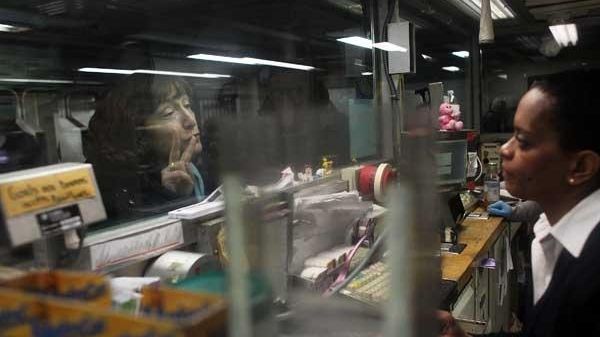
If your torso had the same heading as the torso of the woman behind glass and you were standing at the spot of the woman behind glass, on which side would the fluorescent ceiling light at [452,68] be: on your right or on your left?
on your left

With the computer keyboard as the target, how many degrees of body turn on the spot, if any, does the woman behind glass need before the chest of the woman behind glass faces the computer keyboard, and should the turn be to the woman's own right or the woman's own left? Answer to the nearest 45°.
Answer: approximately 45° to the woman's own right

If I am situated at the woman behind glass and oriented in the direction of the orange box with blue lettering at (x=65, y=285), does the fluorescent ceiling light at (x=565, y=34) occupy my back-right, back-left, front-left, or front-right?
back-left

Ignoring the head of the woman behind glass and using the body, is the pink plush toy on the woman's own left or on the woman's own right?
on the woman's own left

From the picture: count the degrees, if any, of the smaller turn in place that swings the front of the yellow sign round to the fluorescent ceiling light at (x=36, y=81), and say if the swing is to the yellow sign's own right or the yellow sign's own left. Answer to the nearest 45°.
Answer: approximately 180°

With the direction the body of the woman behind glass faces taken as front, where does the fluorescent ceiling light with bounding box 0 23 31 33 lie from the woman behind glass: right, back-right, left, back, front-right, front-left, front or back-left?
back

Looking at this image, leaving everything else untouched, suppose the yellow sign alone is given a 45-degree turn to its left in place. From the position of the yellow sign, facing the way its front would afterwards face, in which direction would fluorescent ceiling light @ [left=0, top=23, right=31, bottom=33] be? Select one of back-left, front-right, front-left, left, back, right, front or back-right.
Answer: back-left

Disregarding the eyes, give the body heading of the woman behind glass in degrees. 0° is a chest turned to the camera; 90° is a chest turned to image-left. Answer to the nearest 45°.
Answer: approximately 315°

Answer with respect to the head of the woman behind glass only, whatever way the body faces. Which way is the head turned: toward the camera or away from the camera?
toward the camera

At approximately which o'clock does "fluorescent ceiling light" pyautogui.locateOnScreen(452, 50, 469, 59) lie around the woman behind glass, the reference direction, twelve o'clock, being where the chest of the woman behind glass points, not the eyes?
The fluorescent ceiling light is roughly at 9 o'clock from the woman behind glass.

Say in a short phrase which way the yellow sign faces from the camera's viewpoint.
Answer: facing the viewer

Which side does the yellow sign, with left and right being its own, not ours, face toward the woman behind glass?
back

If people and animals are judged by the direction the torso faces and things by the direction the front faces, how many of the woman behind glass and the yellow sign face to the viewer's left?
0
